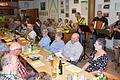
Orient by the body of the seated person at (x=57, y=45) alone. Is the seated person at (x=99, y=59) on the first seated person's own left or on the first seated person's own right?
on the first seated person's own left

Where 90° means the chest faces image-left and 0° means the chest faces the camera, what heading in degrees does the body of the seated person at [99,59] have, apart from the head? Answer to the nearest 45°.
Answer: approximately 45°

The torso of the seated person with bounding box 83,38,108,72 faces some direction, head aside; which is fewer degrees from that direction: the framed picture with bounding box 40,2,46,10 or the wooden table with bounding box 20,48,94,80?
the wooden table

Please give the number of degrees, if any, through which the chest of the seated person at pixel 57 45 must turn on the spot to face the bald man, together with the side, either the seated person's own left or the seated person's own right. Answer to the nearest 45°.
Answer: approximately 90° to the seated person's own left

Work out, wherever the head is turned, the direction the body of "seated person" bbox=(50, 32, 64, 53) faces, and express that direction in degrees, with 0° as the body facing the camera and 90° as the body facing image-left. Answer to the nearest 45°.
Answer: approximately 45°

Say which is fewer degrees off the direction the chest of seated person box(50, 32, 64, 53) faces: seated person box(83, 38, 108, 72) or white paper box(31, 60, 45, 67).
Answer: the white paper

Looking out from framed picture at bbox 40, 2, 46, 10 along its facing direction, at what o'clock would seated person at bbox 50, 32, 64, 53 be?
The seated person is roughly at 12 o'clock from the framed picture.

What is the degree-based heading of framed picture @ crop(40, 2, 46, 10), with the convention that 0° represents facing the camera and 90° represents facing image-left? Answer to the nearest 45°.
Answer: approximately 0°

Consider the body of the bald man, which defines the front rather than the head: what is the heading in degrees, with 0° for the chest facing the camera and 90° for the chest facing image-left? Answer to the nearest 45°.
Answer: approximately 45°
